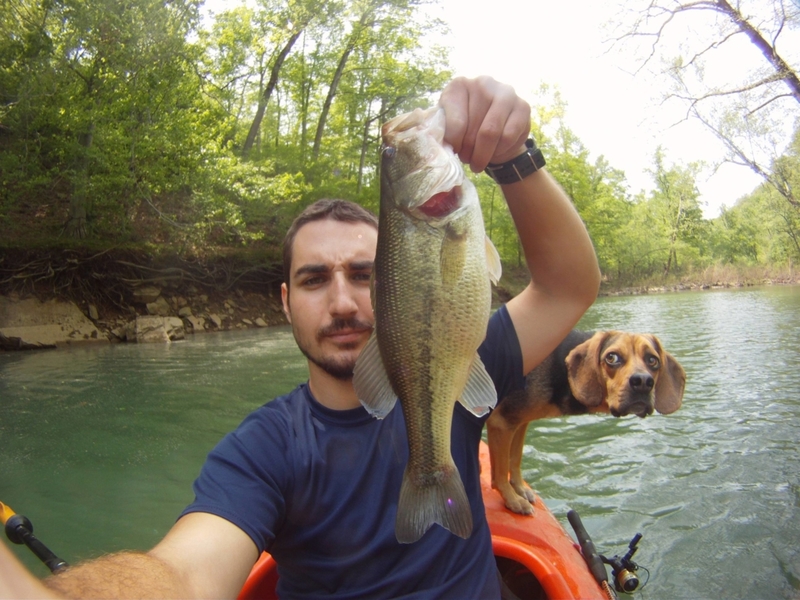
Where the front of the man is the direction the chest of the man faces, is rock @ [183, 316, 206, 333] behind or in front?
behind

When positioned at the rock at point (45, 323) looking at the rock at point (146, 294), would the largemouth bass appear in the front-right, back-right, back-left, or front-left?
back-right

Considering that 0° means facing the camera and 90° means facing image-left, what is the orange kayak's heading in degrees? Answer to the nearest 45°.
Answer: approximately 0°

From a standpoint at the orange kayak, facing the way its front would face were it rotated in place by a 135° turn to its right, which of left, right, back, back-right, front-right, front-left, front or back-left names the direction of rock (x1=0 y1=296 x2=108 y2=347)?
front

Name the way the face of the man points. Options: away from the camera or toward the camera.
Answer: toward the camera

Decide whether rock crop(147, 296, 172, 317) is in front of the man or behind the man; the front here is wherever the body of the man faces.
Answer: behind

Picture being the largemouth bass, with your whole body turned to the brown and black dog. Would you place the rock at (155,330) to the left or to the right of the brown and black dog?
left

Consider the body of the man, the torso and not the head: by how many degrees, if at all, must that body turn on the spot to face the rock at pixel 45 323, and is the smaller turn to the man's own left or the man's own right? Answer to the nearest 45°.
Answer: approximately 135° to the man's own right

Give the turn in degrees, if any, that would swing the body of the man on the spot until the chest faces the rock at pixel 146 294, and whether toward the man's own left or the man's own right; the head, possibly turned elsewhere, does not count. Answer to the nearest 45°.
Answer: approximately 180°

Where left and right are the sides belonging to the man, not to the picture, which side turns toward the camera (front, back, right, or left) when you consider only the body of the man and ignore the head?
front

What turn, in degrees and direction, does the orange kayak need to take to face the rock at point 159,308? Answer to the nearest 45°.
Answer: approximately 135° to its right

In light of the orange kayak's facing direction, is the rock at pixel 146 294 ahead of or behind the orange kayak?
behind

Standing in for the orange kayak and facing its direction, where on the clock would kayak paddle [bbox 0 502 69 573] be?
The kayak paddle is roughly at 3 o'clock from the orange kayak.
